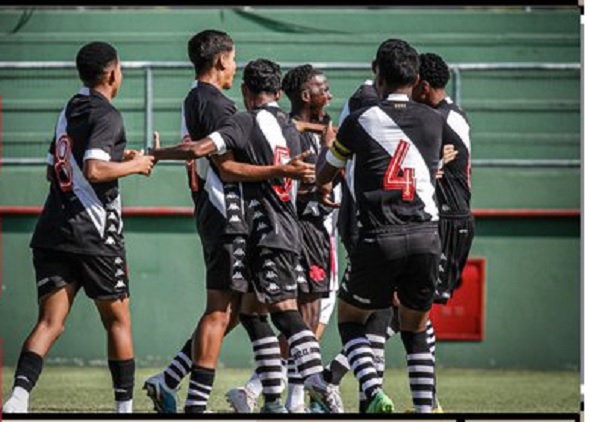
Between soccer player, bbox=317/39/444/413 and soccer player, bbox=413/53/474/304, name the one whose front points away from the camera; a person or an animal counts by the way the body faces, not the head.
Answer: soccer player, bbox=317/39/444/413

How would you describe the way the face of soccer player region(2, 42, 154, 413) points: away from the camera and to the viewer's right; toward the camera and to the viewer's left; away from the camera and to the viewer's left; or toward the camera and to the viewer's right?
away from the camera and to the viewer's right

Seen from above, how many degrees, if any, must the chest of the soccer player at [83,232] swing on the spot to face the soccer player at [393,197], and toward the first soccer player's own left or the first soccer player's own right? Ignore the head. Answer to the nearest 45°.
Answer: approximately 45° to the first soccer player's own right

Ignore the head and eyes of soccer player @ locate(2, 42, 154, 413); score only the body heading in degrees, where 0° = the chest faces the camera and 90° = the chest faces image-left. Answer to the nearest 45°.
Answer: approximately 225°

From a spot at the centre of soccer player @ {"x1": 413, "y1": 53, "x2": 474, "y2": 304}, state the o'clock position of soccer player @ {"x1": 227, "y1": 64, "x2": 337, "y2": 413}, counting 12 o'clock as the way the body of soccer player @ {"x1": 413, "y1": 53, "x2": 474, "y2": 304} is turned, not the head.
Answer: soccer player @ {"x1": 227, "y1": 64, "x2": 337, "y2": 413} is roughly at 12 o'clock from soccer player @ {"x1": 413, "y1": 53, "x2": 474, "y2": 304}.

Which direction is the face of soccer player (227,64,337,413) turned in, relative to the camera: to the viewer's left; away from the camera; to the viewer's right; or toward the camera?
to the viewer's right

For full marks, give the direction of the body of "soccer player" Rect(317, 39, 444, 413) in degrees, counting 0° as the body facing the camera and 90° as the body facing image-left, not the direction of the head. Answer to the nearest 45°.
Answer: approximately 180°

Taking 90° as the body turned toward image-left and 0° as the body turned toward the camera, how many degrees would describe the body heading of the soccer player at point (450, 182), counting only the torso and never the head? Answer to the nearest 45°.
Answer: approximately 90°
